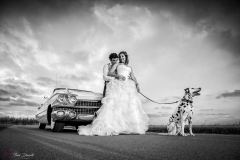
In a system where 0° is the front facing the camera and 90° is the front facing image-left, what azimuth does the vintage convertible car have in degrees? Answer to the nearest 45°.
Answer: approximately 315°

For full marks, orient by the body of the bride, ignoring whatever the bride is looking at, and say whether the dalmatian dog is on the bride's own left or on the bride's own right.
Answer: on the bride's own left

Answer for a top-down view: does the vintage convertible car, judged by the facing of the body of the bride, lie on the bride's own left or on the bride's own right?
on the bride's own right

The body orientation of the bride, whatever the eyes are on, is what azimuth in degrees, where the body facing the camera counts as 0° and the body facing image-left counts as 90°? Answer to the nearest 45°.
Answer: approximately 0°
